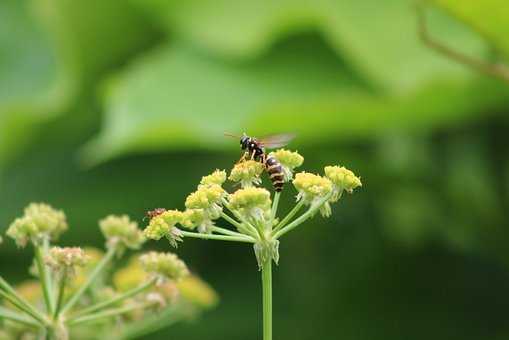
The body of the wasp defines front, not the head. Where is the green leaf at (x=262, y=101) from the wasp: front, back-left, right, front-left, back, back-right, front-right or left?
right

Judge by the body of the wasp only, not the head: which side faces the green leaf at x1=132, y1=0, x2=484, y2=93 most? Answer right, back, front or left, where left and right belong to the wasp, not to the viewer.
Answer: right

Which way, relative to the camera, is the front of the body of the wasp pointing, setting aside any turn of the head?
to the viewer's left

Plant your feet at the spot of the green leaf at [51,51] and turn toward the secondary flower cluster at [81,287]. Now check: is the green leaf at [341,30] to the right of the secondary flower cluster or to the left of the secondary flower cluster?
left

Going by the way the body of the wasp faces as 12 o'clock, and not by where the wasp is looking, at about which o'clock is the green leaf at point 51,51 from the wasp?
The green leaf is roughly at 2 o'clock from the wasp.
